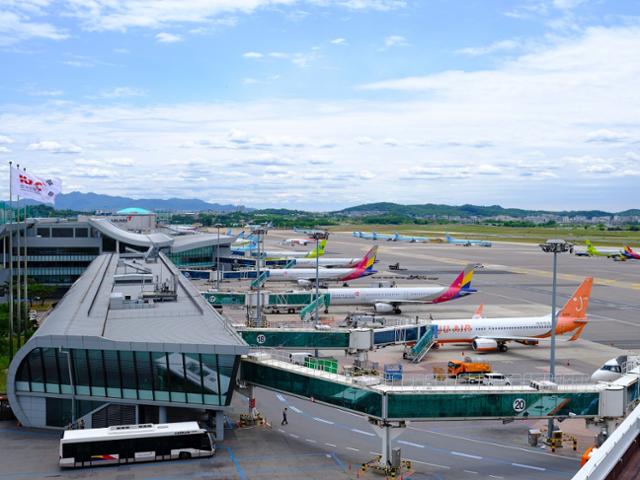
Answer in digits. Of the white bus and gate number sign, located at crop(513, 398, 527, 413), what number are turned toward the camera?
1

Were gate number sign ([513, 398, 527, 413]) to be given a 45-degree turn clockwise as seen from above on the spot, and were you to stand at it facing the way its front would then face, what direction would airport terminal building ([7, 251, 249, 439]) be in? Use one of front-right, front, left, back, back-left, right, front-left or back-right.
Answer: front-right

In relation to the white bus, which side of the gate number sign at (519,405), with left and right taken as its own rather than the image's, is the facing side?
right

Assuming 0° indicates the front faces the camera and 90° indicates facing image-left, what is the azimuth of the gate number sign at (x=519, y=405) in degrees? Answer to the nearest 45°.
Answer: approximately 0°
